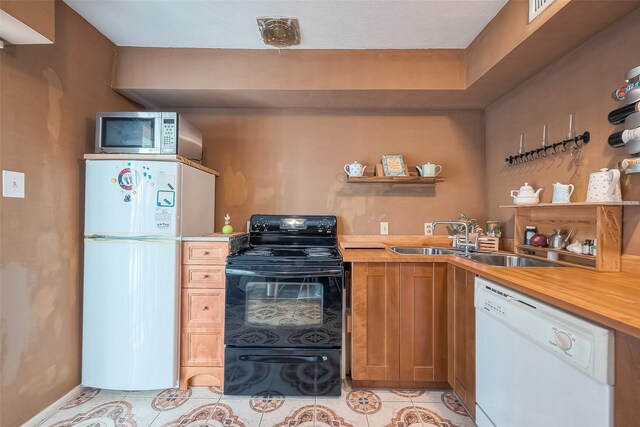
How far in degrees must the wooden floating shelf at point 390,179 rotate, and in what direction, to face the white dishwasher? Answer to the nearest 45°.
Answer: approximately 45° to its left

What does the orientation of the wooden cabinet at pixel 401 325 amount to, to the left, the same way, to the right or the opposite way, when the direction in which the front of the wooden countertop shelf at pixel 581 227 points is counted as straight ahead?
to the left

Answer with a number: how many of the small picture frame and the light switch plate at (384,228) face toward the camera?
2

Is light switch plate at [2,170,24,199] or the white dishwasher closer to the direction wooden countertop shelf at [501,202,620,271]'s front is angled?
the light switch plate

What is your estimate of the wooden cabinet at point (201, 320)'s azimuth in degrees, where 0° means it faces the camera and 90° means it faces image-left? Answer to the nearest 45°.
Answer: approximately 0°

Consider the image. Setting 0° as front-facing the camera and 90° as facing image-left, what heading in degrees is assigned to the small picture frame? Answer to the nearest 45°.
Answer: approximately 0°
